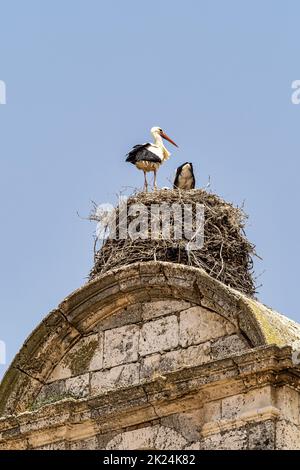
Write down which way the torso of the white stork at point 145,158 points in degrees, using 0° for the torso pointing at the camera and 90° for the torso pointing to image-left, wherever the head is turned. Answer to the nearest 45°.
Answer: approximately 270°

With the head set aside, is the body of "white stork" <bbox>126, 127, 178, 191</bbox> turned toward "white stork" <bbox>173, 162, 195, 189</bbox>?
yes
